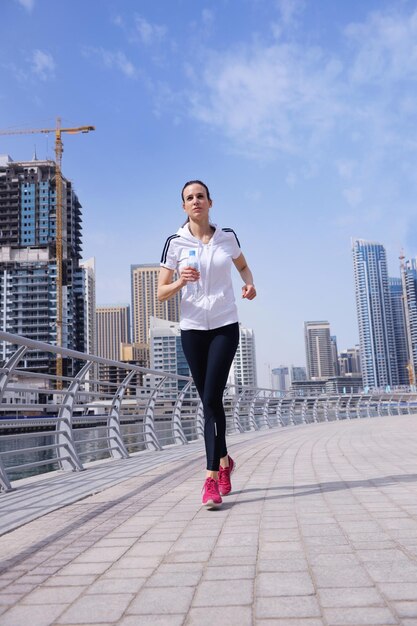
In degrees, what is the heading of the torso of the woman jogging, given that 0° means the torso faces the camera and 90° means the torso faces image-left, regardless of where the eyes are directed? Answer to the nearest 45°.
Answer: approximately 0°
